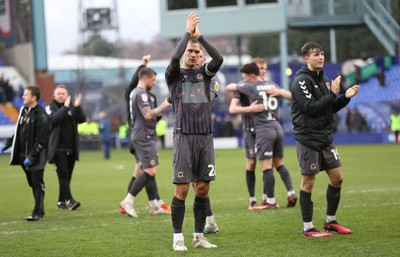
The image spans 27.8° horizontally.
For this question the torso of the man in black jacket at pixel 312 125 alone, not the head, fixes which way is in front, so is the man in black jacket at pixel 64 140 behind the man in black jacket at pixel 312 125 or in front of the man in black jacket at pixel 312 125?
behind

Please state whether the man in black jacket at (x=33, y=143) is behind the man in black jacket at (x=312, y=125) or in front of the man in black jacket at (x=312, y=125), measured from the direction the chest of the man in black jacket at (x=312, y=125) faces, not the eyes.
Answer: behind
